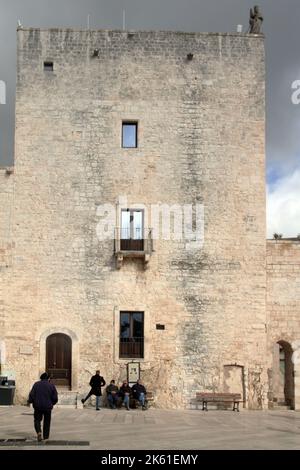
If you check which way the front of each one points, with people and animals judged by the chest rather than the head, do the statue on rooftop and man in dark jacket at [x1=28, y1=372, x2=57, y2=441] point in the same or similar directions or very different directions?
very different directions

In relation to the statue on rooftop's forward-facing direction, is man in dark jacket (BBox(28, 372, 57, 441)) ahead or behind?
ahead

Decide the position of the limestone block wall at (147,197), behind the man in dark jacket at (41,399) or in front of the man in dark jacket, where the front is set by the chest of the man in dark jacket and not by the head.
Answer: in front

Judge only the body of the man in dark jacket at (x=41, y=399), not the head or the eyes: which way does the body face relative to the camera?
away from the camera

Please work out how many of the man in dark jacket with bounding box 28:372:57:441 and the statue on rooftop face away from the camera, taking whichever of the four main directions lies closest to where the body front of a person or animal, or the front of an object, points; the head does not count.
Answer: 1

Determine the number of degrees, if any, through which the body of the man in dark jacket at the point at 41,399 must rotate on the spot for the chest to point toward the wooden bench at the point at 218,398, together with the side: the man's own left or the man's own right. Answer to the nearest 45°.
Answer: approximately 45° to the man's own right
